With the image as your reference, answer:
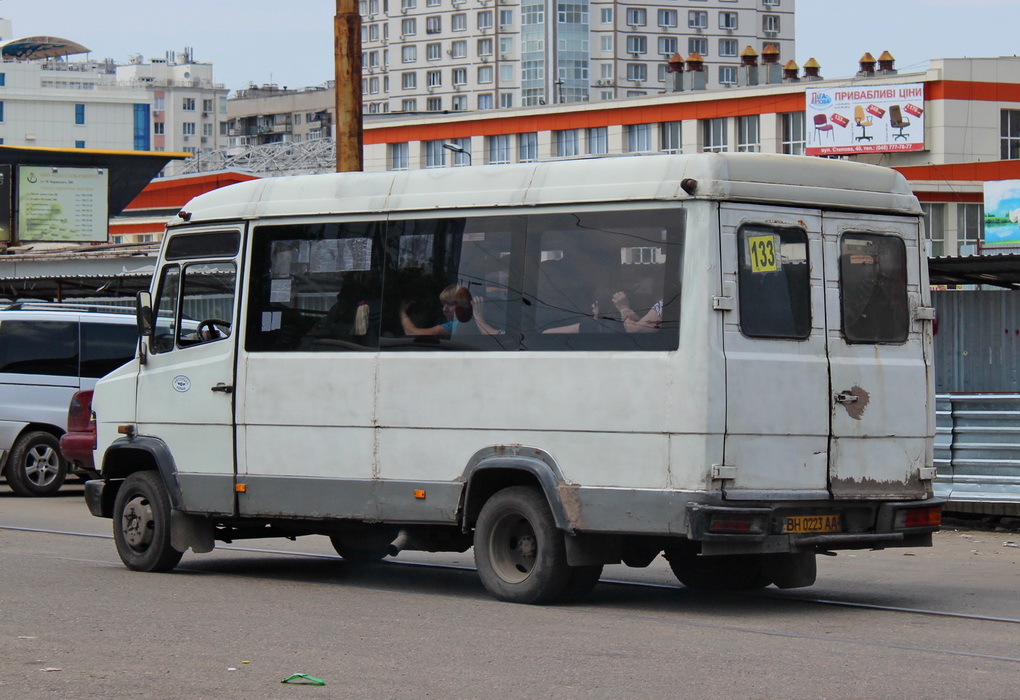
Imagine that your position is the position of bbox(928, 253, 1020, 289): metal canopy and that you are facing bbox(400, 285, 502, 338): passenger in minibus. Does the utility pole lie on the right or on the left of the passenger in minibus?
right

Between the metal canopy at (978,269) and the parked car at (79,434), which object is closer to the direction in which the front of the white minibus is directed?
the parked car

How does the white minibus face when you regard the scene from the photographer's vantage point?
facing away from the viewer and to the left of the viewer

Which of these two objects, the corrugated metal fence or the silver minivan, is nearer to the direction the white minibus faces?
the silver minivan

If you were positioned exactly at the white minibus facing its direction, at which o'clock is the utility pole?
The utility pole is roughly at 1 o'clock from the white minibus.

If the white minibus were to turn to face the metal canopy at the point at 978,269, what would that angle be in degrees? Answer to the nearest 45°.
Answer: approximately 90° to its right

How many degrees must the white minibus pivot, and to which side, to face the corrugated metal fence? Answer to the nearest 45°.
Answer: approximately 90° to its right
